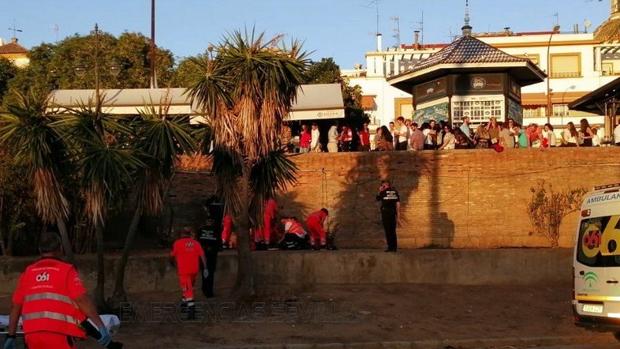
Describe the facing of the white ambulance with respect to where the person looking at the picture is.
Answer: facing away from the viewer and to the right of the viewer

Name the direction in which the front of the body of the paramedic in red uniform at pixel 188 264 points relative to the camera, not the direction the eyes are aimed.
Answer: away from the camera

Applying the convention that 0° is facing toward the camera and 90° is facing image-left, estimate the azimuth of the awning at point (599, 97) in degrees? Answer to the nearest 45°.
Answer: approximately 90°
